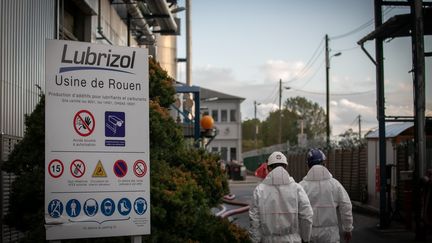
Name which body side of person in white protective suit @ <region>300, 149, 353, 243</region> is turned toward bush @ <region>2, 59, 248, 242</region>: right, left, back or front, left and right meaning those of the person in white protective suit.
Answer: left

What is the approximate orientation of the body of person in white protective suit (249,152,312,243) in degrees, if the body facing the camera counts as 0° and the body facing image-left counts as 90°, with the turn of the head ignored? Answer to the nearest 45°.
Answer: approximately 180°

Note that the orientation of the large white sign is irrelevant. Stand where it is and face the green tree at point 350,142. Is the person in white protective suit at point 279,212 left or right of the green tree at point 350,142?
right

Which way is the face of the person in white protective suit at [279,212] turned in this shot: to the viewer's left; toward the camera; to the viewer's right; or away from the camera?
away from the camera

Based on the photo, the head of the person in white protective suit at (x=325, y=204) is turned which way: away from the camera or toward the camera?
away from the camera

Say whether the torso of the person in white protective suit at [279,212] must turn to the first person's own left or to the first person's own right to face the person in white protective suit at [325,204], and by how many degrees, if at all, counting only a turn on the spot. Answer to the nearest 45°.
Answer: approximately 45° to the first person's own right

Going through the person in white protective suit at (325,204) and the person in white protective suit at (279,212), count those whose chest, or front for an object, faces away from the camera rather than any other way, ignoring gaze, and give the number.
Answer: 2

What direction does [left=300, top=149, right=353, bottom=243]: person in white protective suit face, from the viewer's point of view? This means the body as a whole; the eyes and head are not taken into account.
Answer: away from the camera

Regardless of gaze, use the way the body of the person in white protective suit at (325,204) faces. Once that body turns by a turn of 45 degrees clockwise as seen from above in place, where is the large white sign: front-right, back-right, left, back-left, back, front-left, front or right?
back
